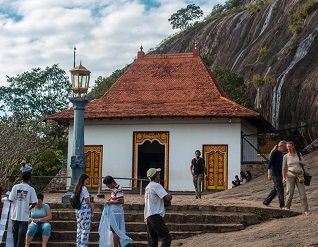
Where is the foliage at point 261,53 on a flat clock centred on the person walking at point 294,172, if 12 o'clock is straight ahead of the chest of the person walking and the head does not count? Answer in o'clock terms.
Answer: The foliage is roughly at 6 o'clock from the person walking.

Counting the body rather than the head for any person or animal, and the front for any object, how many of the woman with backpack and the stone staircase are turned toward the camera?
1

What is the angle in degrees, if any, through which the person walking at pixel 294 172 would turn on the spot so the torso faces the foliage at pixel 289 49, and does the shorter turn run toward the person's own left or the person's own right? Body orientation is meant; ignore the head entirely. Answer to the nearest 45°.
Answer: approximately 180°

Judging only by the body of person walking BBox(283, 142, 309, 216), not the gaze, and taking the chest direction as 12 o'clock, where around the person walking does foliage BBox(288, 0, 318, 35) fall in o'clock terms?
The foliage is roughly at 6 o'clock from the person walking.

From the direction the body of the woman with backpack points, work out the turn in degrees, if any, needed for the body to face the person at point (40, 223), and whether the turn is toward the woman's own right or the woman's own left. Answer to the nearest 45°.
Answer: approximately 135° to the woman's own left

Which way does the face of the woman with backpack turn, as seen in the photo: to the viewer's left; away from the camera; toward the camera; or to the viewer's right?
to the viewer's right

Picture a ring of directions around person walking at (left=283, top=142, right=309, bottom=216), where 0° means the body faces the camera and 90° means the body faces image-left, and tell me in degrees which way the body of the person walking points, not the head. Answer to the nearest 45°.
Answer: approximately 0°

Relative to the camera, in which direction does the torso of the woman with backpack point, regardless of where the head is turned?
to the viewer's right
